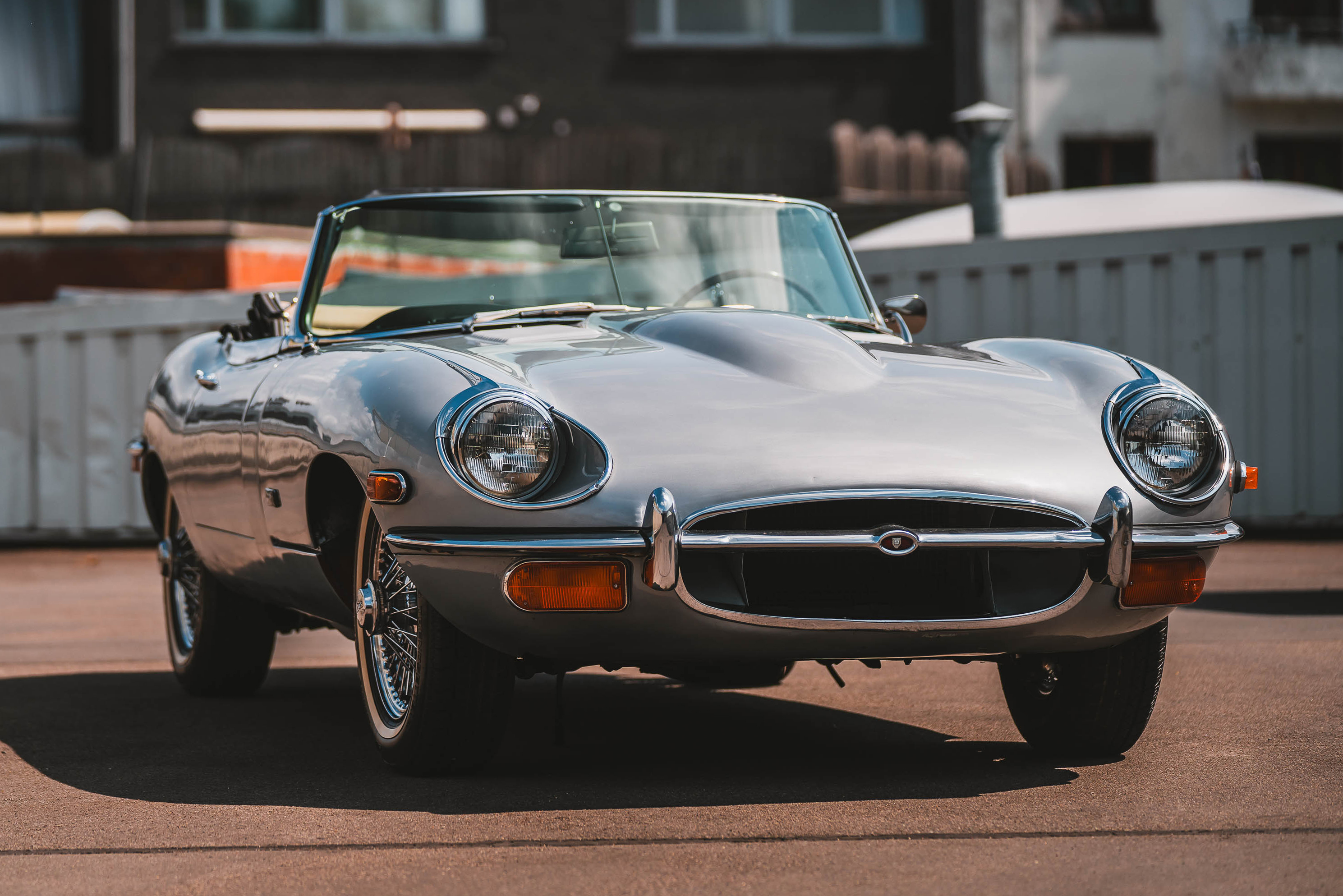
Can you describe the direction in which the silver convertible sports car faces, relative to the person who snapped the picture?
facing the viewer and to the right of the viewer

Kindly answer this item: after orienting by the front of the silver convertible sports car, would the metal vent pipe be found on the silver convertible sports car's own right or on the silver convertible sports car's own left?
on the silver convertible sports car's own left

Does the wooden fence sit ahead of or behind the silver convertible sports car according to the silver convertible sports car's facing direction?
behind
